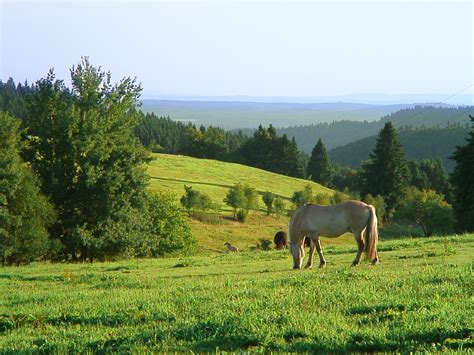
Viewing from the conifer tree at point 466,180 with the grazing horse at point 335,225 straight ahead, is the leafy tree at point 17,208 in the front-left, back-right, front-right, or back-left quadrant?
front-right

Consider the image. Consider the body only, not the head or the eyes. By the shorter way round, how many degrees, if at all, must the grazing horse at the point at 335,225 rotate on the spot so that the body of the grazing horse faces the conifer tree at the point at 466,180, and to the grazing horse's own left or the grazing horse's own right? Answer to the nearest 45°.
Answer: approximately 90° to the grazing horse's own right

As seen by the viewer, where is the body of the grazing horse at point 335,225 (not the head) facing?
to the viewer's left

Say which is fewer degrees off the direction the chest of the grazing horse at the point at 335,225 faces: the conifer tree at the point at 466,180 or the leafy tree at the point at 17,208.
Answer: the leafy tree

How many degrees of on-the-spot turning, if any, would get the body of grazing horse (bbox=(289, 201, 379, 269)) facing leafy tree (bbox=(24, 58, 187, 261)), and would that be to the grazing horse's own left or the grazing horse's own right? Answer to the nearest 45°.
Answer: approximately 45° to the grazing horse's own right

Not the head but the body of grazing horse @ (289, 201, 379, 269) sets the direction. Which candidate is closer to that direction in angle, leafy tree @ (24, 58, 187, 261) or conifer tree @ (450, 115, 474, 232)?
the leafy tree

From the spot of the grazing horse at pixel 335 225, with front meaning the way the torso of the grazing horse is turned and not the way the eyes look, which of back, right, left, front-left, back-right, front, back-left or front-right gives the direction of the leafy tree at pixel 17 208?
front-right
